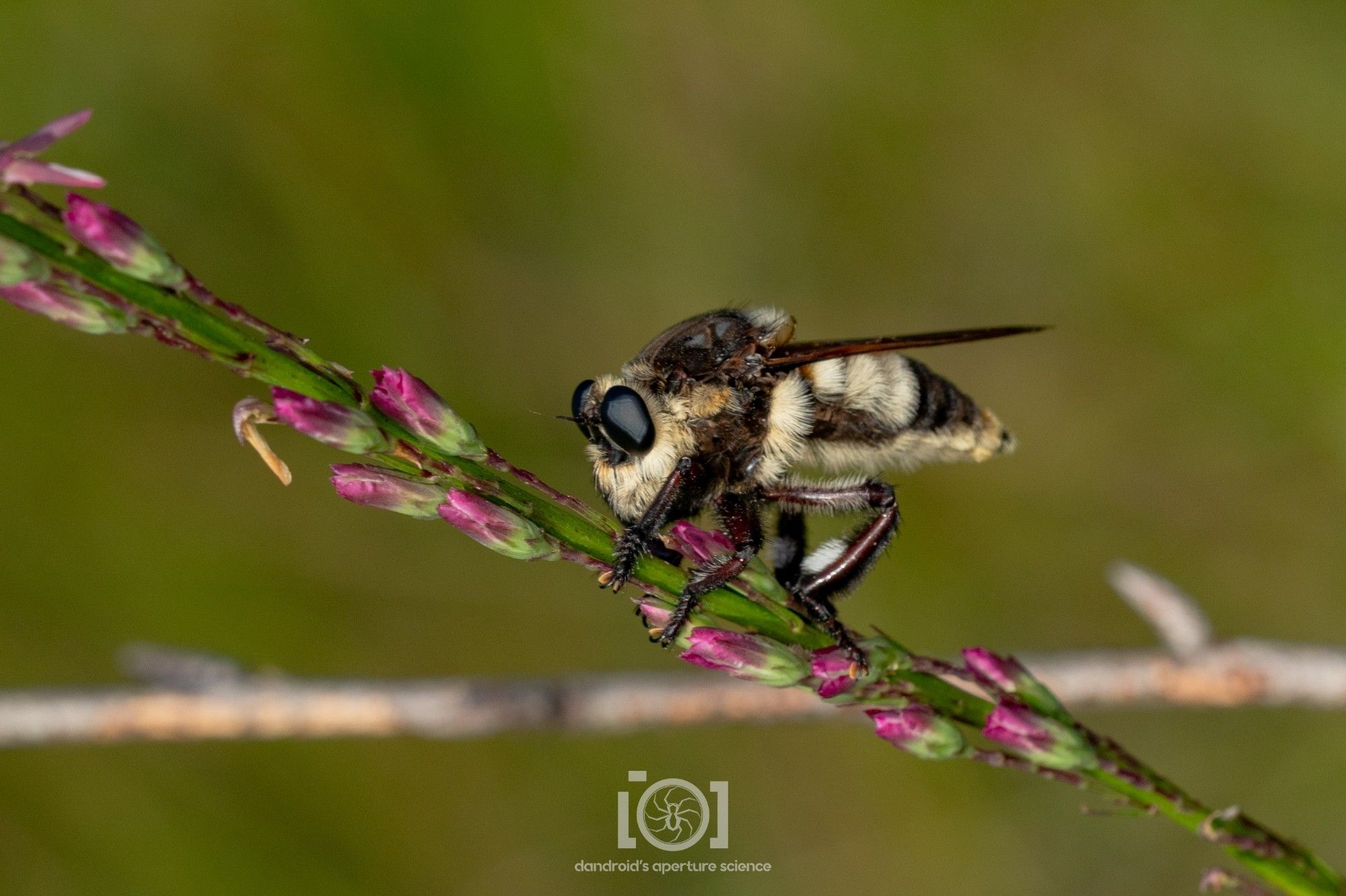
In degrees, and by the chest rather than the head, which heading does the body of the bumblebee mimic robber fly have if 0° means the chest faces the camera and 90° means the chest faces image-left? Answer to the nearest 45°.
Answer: approximately 90°

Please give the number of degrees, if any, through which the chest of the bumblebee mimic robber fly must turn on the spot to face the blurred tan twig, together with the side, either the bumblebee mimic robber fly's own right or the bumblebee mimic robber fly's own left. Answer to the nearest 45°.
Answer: approximately 45° to the bumblebee mimic robber fly's own right

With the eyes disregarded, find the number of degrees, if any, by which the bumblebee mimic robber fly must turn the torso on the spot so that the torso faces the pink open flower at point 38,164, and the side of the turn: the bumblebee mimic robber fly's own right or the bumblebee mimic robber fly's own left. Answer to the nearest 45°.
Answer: approximately 45° to the bumblebee mimic robber fly's own left
